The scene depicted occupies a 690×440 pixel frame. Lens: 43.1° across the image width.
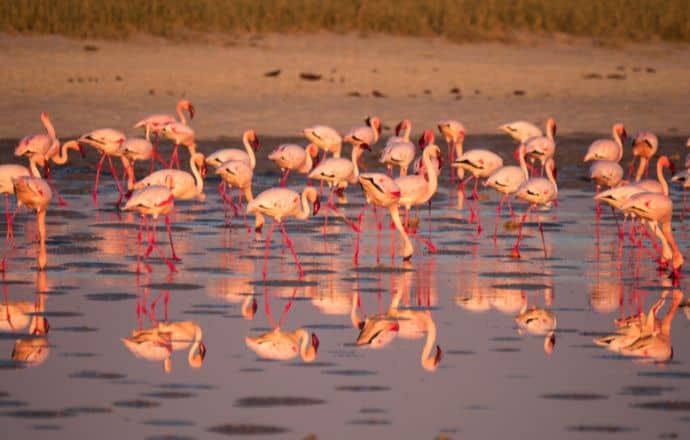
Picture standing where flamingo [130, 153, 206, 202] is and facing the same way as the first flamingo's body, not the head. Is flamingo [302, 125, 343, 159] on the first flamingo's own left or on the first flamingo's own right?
on the first flamingo's own left

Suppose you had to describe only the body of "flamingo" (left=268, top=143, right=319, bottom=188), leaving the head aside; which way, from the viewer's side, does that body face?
to the viewer's right

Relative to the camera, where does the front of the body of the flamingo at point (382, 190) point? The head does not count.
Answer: to the viewer's right

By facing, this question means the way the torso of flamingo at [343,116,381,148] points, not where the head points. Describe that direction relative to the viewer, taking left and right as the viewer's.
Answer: facing to the right of the viewer

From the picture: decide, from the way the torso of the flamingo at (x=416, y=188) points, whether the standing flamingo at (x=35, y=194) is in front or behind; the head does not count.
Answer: behind

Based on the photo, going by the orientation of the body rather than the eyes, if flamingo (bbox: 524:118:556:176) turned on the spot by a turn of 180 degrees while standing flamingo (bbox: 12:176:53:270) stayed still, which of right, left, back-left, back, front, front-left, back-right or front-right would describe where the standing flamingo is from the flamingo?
front-left
